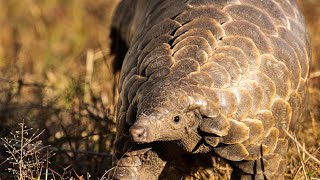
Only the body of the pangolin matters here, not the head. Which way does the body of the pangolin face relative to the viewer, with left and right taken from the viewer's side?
facing the viewer and to the left of the viewer
